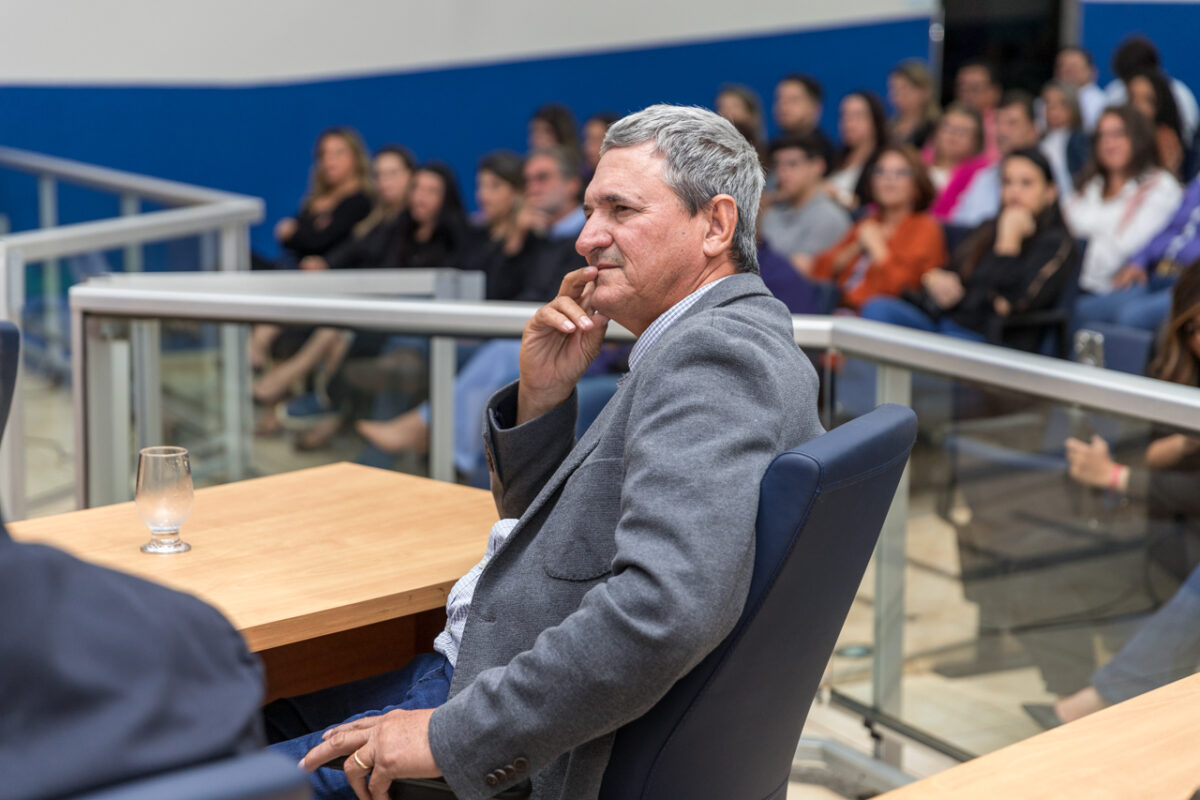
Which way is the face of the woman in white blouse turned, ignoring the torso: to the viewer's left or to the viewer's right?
to the viewer's left

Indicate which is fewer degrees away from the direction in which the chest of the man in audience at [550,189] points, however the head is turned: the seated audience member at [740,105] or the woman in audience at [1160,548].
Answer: the woman in audience

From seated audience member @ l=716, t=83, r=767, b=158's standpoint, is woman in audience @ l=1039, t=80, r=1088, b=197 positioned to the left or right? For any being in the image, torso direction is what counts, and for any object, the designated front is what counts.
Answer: on their left

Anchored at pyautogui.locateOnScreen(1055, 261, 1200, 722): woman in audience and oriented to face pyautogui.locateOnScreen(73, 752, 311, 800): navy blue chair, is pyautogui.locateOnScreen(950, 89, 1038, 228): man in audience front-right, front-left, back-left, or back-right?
back-right

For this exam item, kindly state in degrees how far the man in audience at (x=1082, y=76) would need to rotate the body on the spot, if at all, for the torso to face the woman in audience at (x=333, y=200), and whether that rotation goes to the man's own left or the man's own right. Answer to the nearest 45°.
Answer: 0° — they already face them

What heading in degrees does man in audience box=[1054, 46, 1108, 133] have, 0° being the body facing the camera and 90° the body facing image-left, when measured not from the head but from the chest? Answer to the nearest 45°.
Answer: approximately 45°

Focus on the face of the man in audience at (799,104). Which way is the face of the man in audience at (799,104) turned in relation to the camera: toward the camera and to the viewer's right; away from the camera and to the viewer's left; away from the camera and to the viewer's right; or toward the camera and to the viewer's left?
toward the camera and to the viewer's left

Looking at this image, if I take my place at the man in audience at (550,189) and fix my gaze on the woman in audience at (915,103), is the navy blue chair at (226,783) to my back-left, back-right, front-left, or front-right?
back-right

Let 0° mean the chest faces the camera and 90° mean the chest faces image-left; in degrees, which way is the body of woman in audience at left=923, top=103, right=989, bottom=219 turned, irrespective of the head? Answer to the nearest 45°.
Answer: approximately 45°

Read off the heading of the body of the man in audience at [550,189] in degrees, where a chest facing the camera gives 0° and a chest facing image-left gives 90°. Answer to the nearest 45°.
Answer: approximately 45°
